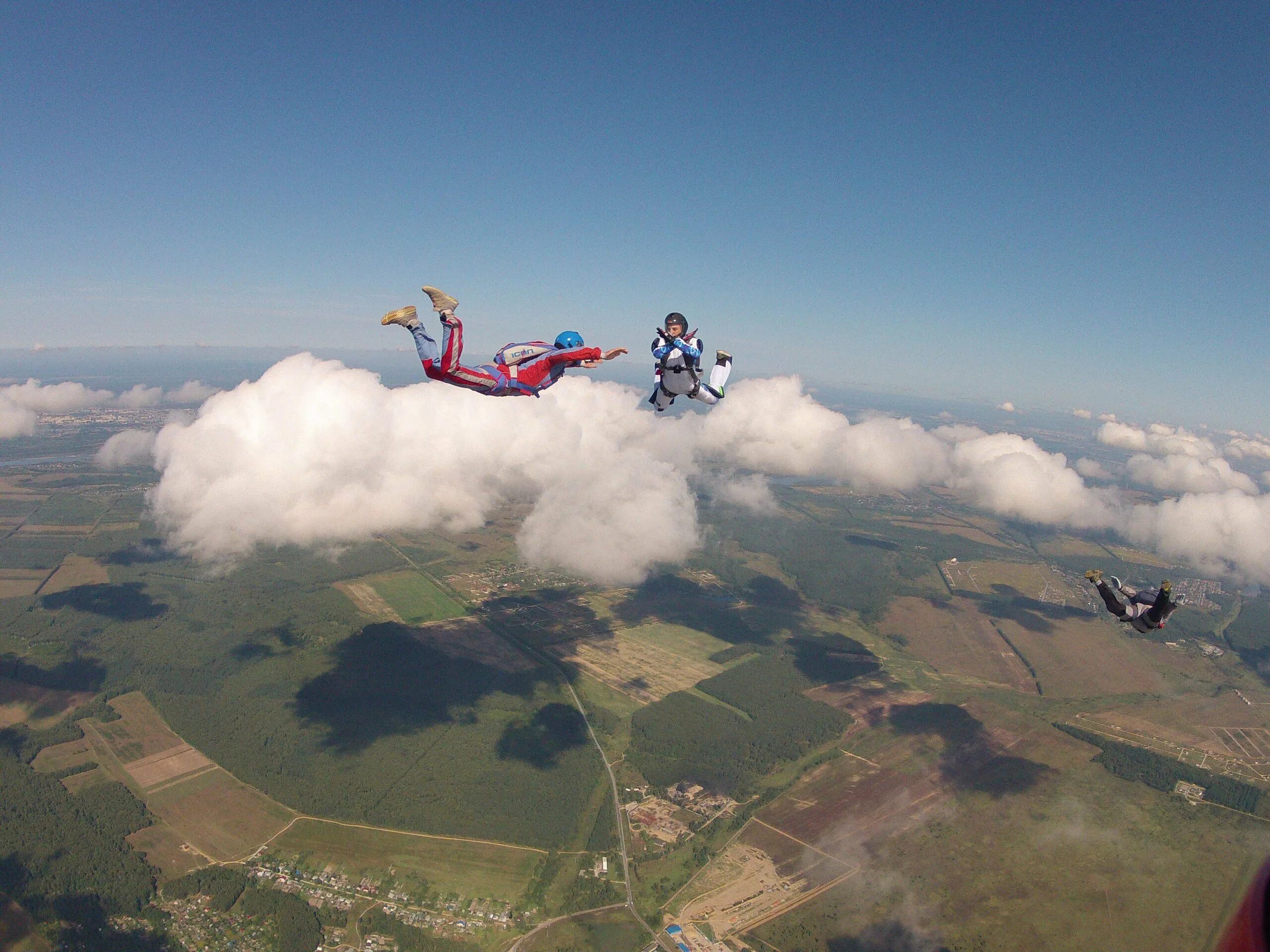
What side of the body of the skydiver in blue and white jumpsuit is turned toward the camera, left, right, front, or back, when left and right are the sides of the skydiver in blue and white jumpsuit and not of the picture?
front
